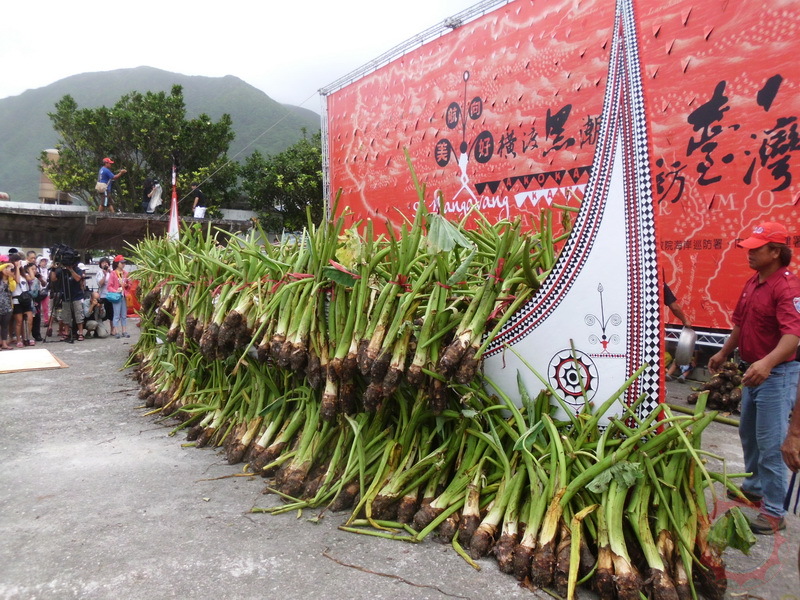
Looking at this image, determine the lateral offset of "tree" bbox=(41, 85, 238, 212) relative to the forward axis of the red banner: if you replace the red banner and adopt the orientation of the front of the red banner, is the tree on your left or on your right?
on your right

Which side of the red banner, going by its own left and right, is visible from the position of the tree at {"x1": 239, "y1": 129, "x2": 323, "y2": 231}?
right

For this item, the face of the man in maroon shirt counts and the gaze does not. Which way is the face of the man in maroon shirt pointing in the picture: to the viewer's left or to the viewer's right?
to the viewer's left

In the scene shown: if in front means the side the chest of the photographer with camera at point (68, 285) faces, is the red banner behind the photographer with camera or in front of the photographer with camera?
in front

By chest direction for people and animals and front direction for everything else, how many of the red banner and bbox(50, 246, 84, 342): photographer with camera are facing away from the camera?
0

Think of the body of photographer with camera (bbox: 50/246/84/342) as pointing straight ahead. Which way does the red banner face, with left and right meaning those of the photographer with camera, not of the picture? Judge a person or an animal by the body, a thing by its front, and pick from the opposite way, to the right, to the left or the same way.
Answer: to the right

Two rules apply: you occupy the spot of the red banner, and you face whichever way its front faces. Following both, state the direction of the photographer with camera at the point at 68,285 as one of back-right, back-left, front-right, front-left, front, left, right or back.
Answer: front-right

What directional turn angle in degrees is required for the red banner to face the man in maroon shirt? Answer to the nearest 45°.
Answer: approximately 45° to its left
